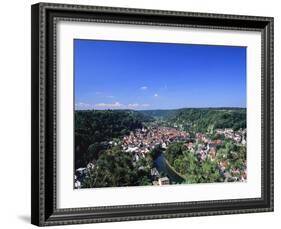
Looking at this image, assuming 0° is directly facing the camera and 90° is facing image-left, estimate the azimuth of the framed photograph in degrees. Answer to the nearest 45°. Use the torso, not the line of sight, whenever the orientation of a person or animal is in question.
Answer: approximately 315°

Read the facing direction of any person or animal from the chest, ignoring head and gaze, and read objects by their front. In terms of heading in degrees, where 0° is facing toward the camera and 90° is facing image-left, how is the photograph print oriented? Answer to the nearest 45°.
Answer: approximately 315°
